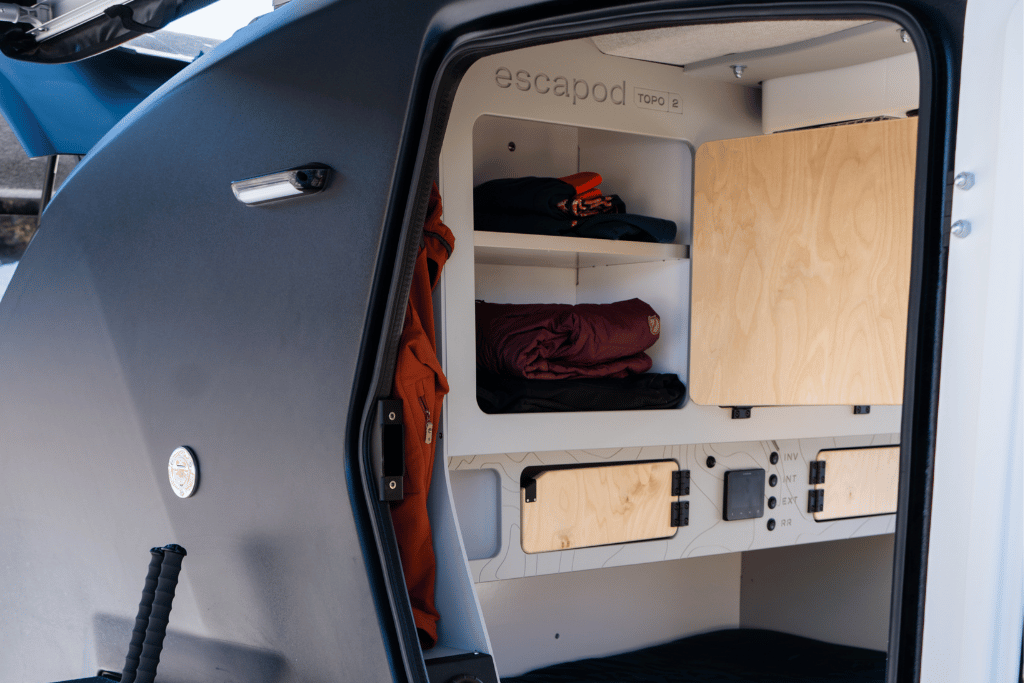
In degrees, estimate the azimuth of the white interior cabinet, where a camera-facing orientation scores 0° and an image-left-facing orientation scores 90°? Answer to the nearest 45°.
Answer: approximately 315°

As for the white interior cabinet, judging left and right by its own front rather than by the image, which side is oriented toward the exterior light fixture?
right

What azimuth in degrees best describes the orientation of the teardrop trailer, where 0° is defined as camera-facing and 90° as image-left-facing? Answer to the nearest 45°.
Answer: approximately 315°
